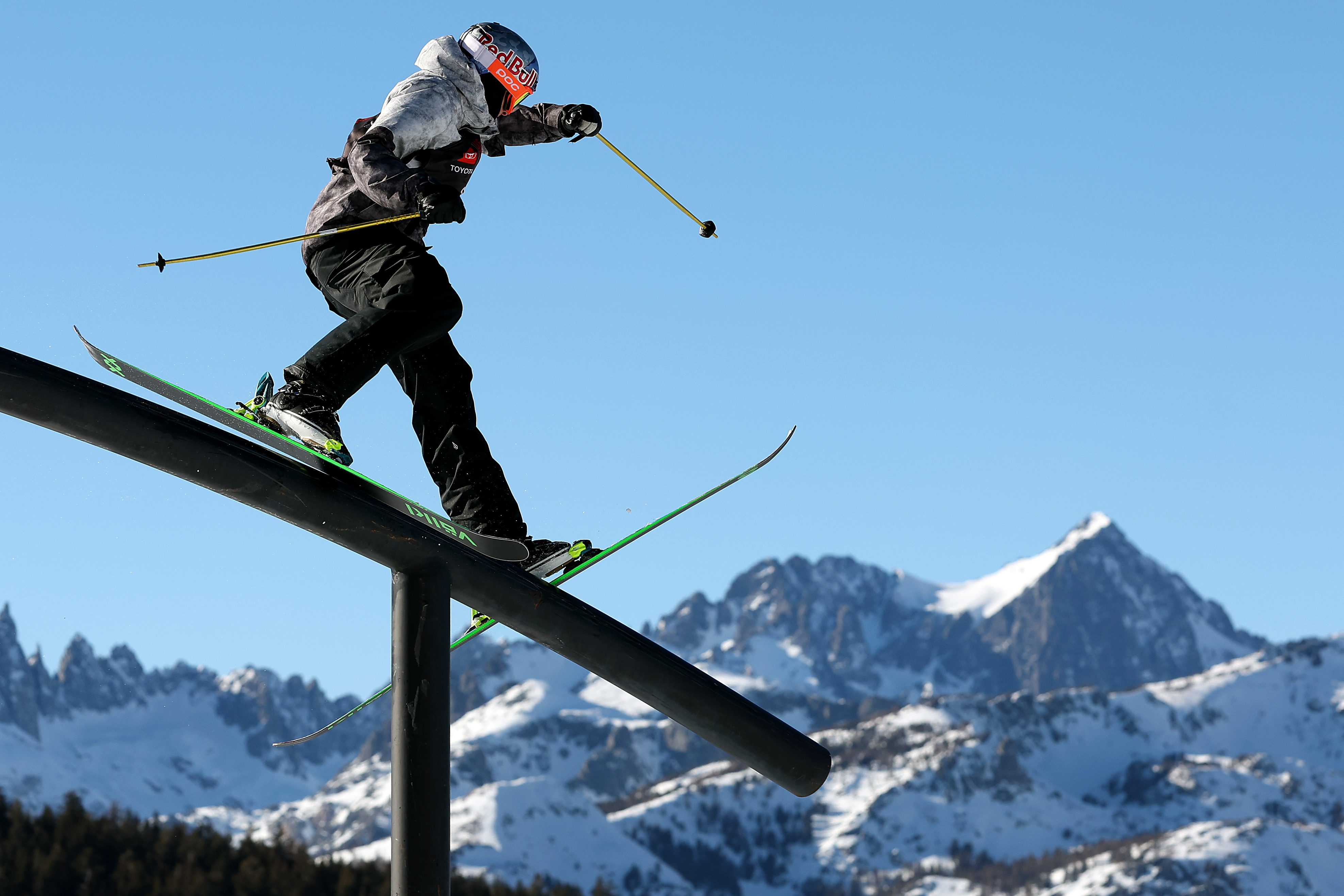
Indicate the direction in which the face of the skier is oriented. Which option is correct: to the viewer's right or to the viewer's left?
to the viewer's right

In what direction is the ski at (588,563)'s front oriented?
to the viewer's right

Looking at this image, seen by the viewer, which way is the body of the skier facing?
to the viewer's right
